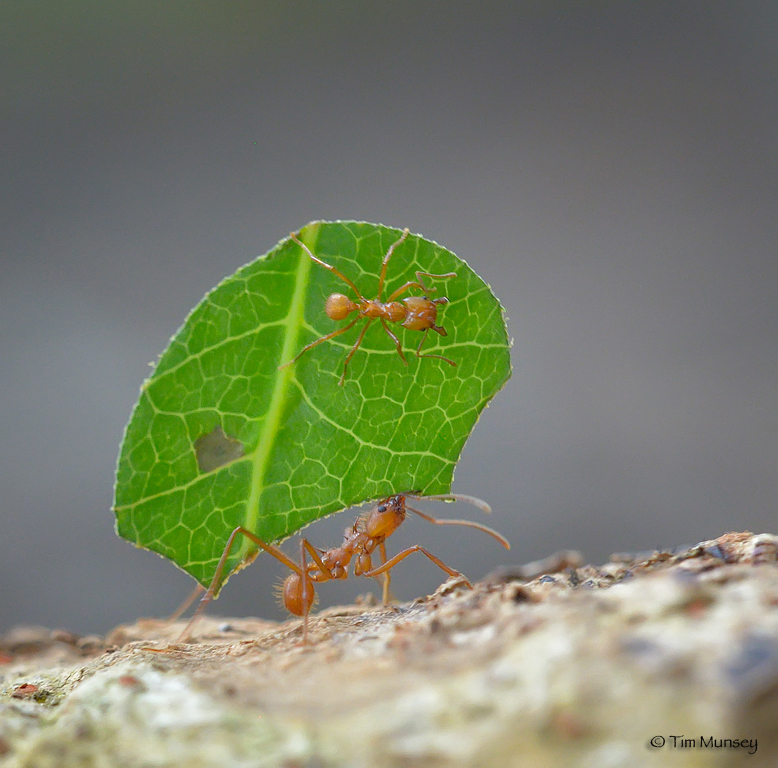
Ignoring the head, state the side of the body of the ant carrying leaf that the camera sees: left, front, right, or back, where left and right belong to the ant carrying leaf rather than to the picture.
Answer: right
